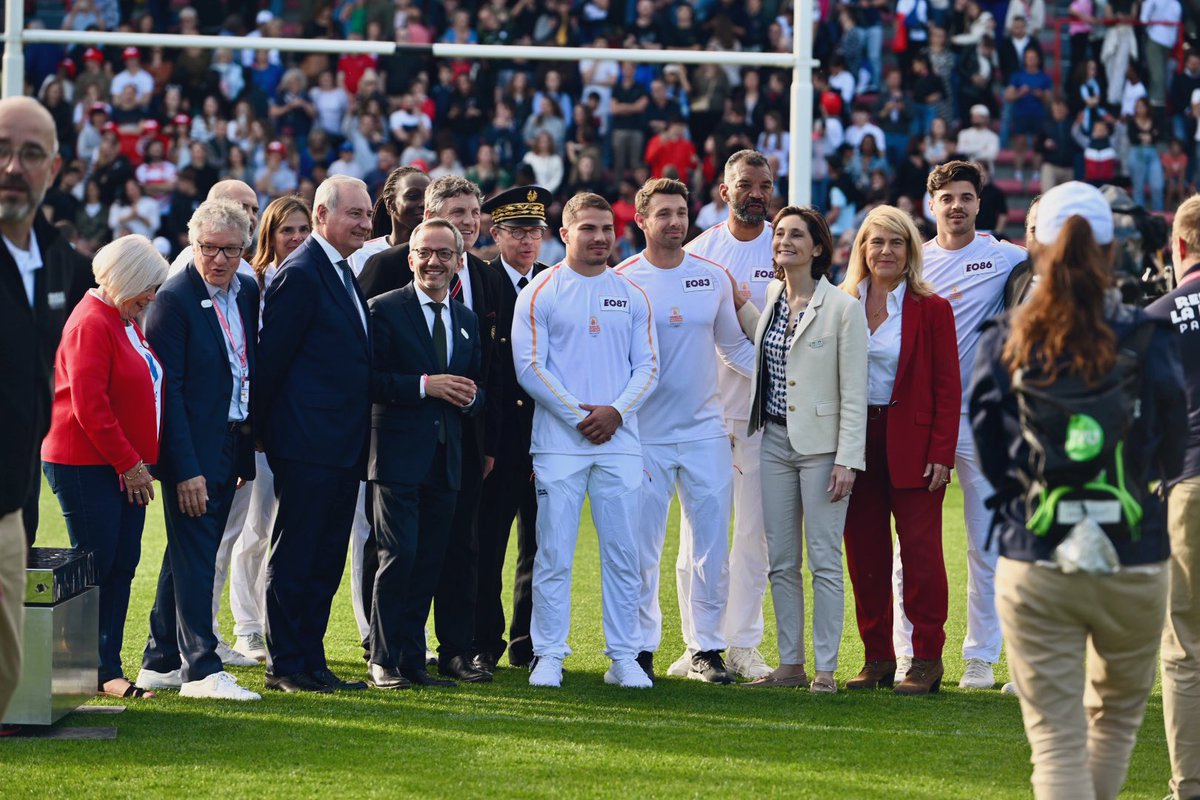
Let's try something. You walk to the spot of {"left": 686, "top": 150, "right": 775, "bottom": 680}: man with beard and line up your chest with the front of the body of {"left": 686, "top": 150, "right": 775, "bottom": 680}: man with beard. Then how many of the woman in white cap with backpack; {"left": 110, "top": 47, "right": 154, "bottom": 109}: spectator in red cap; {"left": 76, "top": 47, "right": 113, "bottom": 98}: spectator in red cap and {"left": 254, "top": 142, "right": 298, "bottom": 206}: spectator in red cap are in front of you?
1

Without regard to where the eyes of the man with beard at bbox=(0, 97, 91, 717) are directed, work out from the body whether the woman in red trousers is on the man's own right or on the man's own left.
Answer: on the man's own left

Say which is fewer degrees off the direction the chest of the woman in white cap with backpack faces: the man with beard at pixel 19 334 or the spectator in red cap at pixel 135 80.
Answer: the spectator in red cap

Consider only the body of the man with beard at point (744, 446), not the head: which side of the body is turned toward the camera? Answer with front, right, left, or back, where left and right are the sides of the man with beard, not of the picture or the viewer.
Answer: front

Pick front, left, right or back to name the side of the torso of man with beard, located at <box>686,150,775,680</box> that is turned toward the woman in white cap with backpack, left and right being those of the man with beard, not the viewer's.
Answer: front

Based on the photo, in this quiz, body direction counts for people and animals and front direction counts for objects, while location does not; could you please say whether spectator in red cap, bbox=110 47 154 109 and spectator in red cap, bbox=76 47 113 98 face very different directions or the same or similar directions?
same or similar directions

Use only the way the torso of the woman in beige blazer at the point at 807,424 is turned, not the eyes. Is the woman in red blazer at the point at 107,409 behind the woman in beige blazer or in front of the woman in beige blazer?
in front

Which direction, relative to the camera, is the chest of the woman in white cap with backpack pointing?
away from the camera

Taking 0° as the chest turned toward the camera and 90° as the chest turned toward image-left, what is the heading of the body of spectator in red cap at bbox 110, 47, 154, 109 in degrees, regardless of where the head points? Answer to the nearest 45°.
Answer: approximately 0°

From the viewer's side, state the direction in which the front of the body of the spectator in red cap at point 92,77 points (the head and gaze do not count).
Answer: toward the camera

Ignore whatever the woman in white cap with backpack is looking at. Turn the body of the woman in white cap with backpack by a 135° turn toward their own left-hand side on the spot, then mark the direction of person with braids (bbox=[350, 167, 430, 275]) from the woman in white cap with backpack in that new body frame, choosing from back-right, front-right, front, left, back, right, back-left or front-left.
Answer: right

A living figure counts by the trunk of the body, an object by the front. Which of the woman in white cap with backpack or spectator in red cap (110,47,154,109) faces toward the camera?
the spectator in red cap

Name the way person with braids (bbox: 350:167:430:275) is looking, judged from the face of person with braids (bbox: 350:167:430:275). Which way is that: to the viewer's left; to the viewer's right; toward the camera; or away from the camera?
toward the camera

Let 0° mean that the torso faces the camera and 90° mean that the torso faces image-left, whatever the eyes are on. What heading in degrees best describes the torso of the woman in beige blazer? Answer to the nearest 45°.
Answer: approximately 45°

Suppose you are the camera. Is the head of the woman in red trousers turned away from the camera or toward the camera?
toward the camera

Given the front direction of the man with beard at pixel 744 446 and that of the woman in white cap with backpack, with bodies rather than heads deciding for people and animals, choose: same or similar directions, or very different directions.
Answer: very different directions
